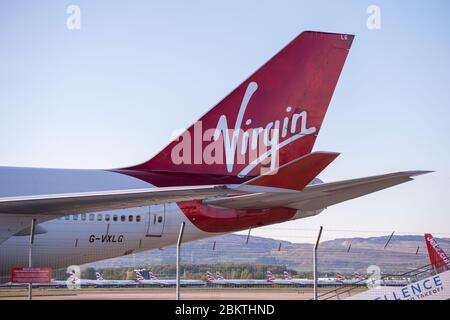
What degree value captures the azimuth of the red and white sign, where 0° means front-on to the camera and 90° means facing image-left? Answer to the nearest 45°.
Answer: approximately 0°

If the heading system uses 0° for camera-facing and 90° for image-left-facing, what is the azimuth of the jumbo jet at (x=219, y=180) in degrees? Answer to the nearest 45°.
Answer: approximately 45°

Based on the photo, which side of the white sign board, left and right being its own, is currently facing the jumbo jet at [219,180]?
right

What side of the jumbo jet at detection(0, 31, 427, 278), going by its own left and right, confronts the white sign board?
left

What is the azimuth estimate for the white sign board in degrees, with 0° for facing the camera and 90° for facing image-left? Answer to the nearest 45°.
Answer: approximately 0°
